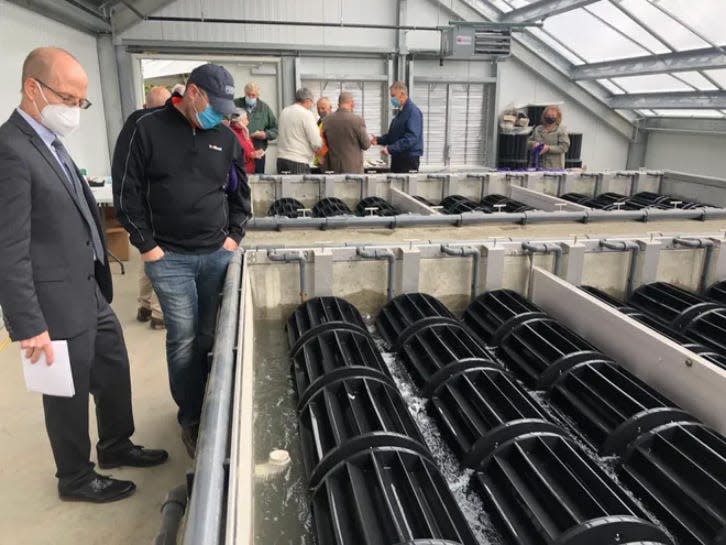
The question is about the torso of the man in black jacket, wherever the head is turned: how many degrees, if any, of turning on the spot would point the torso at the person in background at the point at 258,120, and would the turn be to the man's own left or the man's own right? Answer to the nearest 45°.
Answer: approximately 135° to the man's own left

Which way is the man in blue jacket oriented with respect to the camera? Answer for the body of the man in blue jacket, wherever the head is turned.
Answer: to the viewer's left

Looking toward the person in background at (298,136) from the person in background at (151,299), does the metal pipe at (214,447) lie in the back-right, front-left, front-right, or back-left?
back-right

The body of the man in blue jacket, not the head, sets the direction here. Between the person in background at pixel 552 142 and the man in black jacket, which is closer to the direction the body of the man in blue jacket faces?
the man in black jacket

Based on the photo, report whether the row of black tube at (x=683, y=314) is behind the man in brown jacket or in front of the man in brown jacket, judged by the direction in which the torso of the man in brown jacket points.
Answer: behind

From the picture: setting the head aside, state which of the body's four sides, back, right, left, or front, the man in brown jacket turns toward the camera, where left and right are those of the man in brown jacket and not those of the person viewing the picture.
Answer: back

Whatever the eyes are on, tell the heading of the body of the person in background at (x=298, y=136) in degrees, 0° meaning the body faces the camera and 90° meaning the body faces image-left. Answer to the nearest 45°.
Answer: approximately 225°

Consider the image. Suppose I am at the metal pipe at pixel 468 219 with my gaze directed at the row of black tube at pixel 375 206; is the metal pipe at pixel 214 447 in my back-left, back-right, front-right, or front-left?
back-left

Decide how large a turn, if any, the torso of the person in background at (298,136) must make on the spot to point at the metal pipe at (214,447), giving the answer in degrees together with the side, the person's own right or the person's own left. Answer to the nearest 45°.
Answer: approximately 135° to the person's own right

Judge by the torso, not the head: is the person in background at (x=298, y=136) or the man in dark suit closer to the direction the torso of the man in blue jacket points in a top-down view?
the person in background

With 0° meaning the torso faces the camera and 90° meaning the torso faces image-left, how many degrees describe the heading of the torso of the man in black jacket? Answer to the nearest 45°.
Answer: approximately 315°

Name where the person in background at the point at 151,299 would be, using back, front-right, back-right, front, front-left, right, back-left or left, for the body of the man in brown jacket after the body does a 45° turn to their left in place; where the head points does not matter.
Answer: left

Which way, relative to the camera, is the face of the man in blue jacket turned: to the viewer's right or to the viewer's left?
to the viewer's left

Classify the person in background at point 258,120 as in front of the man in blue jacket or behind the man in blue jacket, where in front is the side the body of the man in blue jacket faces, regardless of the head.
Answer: in front
